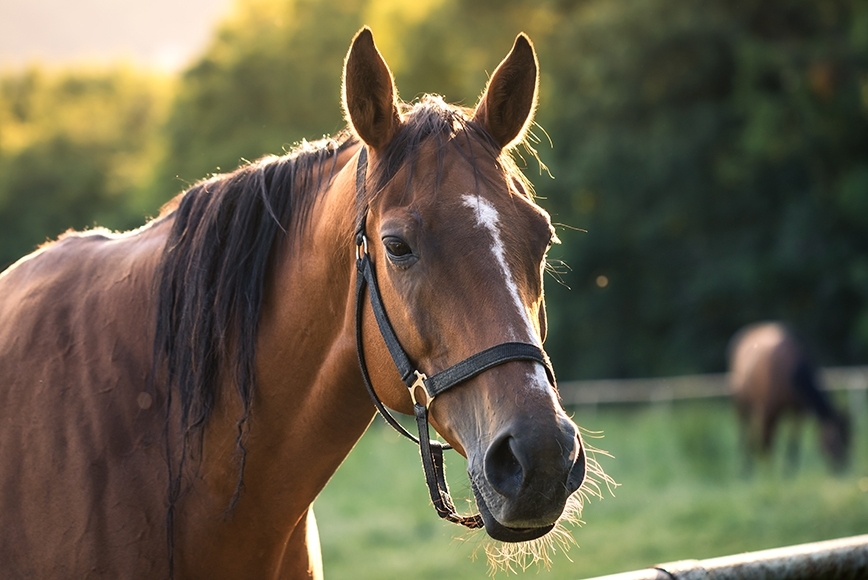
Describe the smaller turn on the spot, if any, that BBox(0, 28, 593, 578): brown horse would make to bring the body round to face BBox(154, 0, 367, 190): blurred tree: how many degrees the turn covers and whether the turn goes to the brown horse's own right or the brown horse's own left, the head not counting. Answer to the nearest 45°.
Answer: approximately 135° to the brown horse's own left

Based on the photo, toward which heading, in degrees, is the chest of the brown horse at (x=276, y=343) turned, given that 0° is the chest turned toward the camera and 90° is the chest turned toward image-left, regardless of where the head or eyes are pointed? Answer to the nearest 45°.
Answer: approximately 315°

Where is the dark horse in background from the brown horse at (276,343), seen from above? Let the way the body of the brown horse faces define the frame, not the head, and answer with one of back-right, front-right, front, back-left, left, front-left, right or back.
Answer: left

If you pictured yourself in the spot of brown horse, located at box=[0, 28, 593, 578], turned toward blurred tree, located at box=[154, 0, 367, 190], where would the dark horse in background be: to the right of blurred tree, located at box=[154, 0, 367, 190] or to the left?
right
